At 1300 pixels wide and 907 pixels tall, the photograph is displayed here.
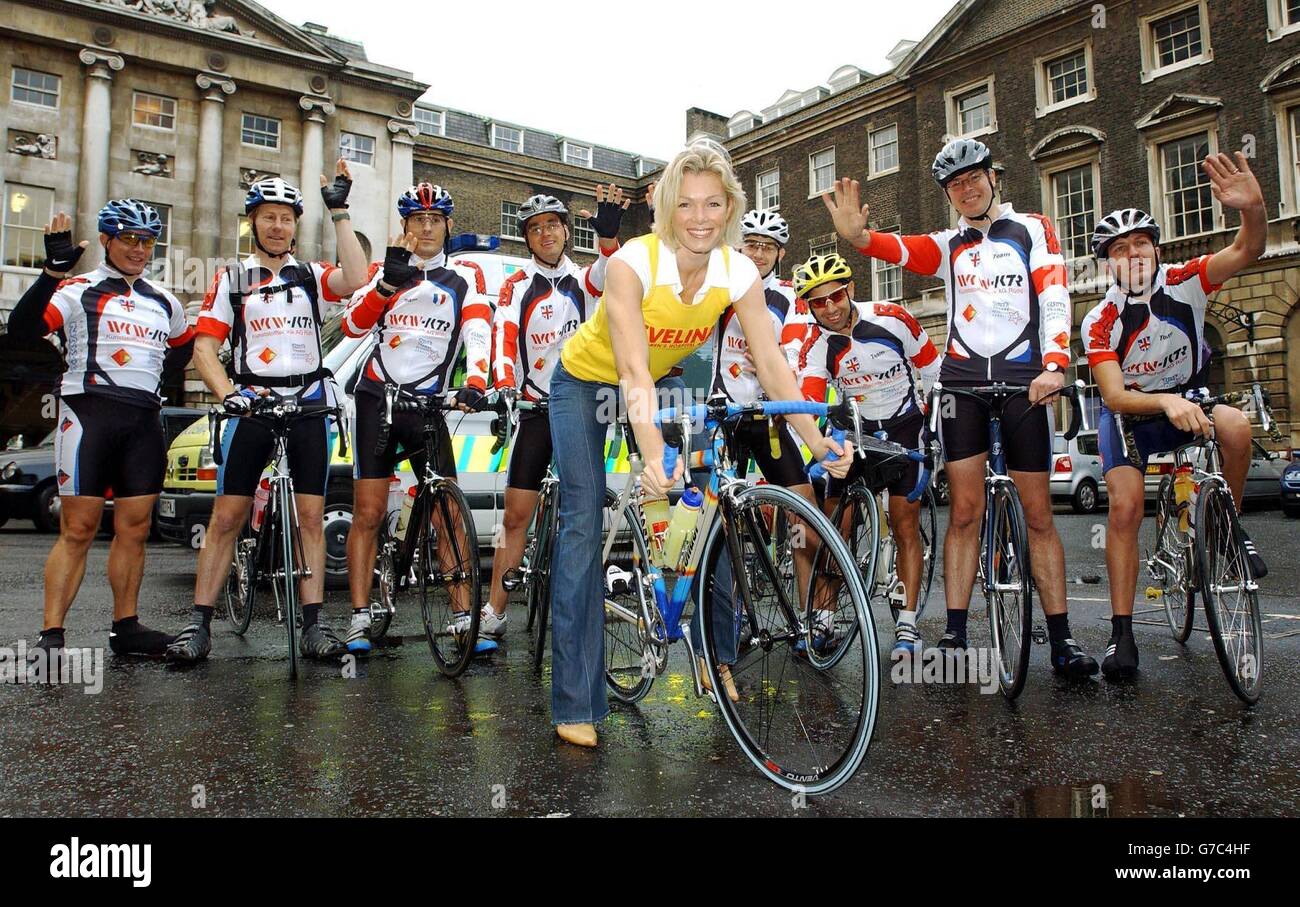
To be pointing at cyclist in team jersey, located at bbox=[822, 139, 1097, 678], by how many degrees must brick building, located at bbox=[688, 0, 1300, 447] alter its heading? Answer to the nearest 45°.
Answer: approximately 45° to its left

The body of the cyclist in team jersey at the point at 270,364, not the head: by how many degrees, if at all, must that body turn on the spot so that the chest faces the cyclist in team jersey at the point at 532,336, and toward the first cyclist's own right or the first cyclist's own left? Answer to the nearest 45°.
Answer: approximately 90° to the first cyclist's own left
